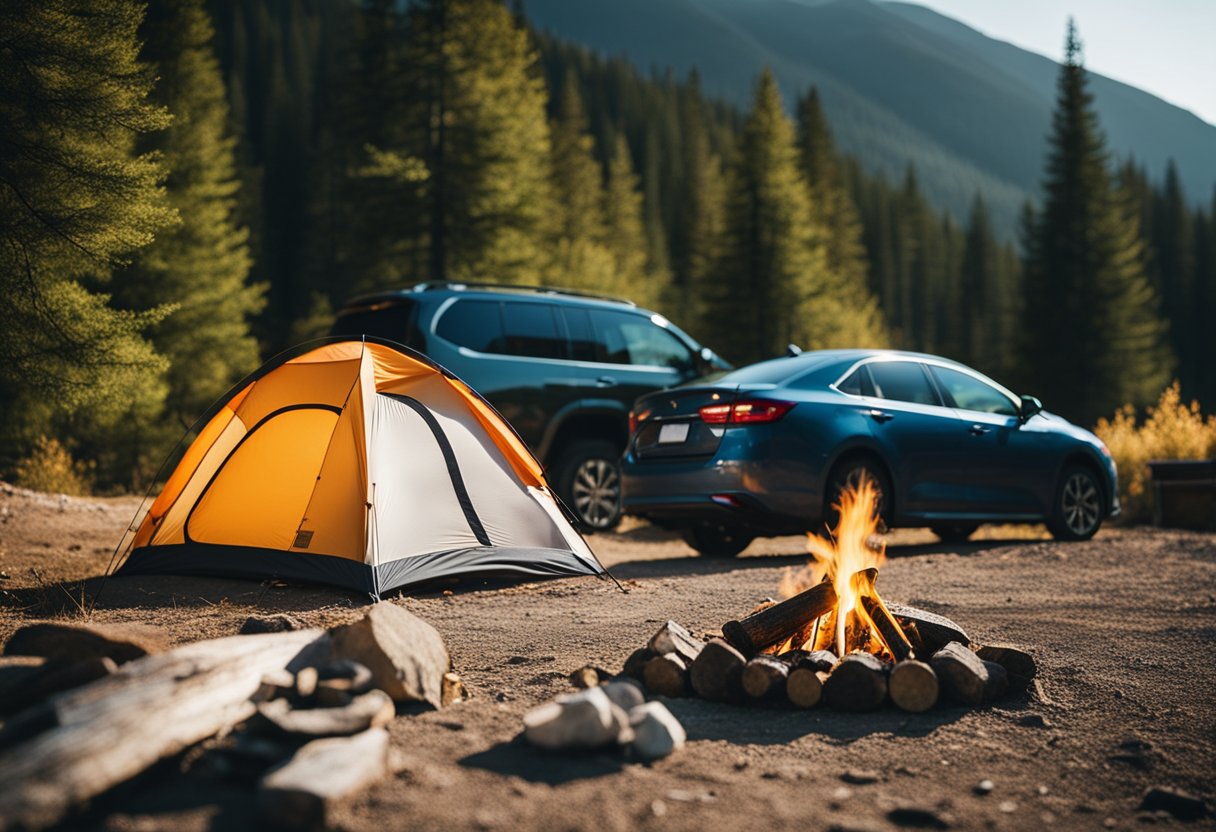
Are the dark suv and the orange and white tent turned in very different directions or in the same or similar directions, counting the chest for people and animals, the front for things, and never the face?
very different directions

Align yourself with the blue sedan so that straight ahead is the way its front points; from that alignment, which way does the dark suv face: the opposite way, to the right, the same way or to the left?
the same way

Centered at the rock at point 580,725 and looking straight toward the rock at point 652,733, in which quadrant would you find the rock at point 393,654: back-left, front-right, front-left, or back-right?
back-left

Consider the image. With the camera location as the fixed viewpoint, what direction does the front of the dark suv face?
facing away from the viewer and to the right of the viewer

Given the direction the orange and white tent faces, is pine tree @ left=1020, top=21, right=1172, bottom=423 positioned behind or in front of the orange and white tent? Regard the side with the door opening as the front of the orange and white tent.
behind

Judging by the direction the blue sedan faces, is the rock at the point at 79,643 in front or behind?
behind

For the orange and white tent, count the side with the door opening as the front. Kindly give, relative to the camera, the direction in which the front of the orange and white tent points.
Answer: facing the viewer and to the left of the viewer

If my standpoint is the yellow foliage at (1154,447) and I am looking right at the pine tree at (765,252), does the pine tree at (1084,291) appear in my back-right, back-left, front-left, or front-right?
front-right

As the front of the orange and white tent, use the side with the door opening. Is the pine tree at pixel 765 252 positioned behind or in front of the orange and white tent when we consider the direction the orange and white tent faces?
behind

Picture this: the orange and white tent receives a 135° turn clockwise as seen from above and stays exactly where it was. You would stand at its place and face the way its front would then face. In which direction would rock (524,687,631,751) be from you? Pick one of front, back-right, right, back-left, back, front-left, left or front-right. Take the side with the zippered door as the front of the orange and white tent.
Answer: back

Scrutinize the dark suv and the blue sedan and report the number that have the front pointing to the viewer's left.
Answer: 0

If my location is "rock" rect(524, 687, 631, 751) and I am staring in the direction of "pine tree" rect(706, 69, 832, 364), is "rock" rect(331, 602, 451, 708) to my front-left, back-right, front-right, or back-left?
front-left

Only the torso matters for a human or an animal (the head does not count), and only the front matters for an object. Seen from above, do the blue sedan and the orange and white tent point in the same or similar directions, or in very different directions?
very different directions

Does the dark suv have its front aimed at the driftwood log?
no

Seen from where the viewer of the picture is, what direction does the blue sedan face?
facing away from the viewer and to the right of the viewer

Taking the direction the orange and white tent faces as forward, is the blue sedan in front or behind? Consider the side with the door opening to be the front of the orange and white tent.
behind
